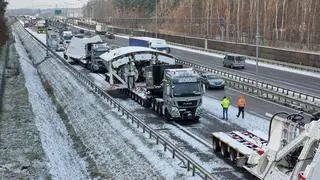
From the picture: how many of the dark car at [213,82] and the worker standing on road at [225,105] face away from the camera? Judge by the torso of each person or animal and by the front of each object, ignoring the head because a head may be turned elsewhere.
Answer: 1

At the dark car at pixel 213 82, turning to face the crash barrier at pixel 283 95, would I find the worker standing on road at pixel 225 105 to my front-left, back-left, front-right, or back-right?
front-right
